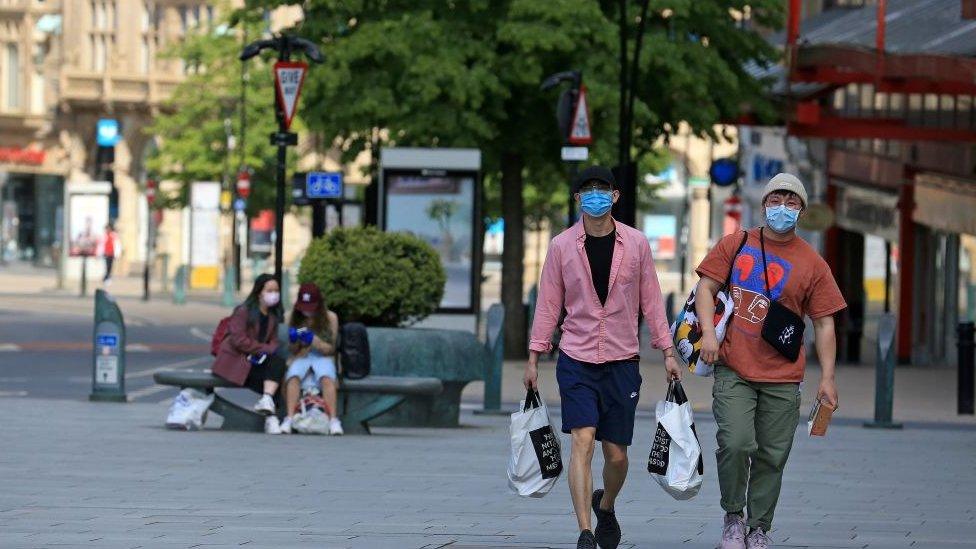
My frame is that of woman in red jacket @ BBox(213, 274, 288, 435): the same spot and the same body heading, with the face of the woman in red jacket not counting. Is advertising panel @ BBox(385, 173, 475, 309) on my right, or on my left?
on my left

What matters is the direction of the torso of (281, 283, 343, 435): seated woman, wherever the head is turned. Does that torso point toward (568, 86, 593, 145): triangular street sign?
no

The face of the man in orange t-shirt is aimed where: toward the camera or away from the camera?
toward the camera

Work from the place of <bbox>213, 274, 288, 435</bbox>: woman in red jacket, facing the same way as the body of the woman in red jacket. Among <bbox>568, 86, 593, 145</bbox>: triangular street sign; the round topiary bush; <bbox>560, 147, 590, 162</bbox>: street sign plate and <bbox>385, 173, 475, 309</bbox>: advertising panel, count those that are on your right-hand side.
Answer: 0

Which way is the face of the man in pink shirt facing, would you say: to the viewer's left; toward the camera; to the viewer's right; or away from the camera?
toward the camera

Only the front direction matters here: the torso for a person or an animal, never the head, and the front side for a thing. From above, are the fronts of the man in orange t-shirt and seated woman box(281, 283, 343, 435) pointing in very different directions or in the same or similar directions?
same or similar directions

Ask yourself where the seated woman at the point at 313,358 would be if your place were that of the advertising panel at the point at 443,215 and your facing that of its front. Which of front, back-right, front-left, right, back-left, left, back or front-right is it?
front

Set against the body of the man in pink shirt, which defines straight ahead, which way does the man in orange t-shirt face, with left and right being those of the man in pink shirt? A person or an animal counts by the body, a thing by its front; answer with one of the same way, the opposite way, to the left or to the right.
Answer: the same way

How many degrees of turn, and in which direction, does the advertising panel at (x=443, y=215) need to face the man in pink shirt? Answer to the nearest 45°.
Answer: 0° — it already faces them

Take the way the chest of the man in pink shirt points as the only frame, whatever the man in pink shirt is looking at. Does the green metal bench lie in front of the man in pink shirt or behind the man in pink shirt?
behind

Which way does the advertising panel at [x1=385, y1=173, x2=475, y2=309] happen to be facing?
toward the camera

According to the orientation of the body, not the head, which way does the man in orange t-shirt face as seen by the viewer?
toward the camera

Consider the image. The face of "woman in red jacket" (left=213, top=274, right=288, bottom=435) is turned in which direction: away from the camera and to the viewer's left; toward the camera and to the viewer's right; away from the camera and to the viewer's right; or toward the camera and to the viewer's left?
toward the camera and to the viewer's right

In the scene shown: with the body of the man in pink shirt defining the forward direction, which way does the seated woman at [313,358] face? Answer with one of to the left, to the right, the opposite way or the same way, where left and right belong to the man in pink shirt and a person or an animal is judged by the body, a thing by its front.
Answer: the same way

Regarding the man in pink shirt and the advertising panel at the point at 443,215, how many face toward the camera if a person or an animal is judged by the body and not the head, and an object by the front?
2

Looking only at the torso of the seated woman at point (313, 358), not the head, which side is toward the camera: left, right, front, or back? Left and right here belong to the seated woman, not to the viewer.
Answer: front

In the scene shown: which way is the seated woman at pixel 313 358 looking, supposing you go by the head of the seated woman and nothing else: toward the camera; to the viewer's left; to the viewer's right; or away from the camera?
toward the camera
